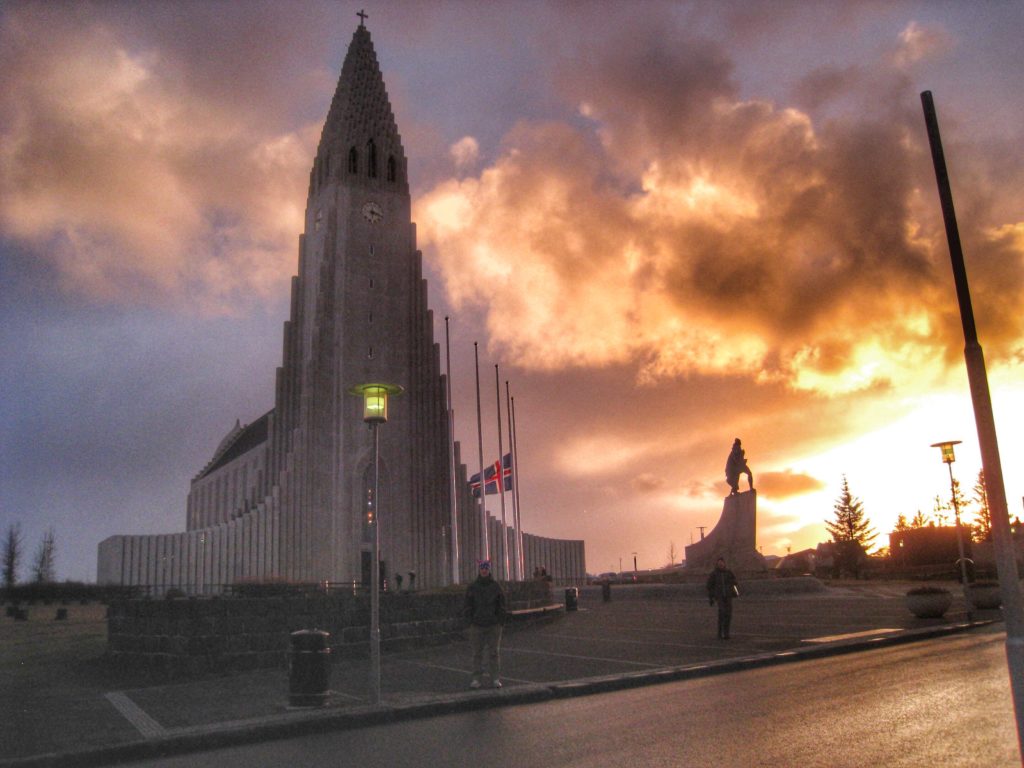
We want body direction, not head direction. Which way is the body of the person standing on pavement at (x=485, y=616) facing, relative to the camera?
toward the camera

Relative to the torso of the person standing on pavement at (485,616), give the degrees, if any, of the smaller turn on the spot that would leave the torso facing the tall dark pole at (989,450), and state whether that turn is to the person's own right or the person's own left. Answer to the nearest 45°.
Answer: approximately 45° to the person's own left

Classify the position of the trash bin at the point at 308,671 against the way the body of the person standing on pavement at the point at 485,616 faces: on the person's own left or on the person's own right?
on the person's own right

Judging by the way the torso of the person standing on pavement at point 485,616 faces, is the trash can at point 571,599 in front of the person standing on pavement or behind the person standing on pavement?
behind

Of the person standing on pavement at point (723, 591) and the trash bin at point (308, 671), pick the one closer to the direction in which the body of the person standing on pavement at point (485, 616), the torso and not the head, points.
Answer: the trash bin

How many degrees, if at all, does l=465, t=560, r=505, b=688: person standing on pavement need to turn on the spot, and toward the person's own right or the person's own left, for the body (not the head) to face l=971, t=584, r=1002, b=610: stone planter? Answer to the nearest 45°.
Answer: approximately 135° to the person's own left
